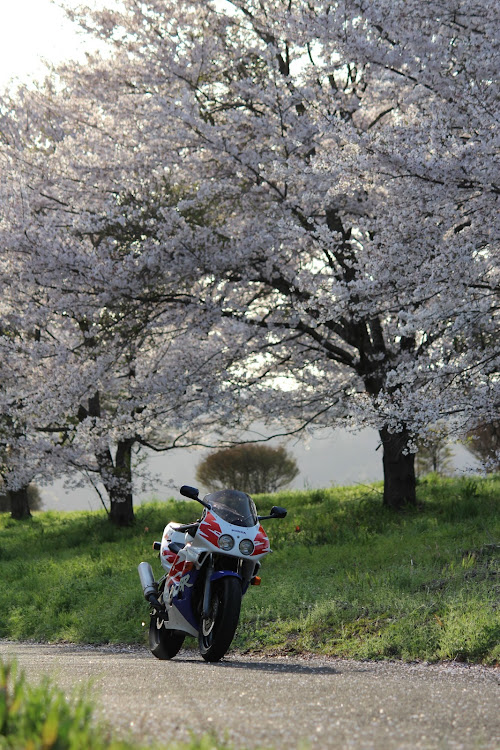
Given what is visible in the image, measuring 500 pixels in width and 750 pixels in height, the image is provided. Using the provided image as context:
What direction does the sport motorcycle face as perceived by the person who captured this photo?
facing the viewer and to the right of the viewer

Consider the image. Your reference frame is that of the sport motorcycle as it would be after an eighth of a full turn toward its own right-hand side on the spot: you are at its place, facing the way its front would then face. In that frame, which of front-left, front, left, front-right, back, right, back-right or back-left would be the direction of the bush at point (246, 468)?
back

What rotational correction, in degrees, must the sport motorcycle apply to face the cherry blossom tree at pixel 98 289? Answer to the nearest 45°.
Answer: approximately 135° to its left
